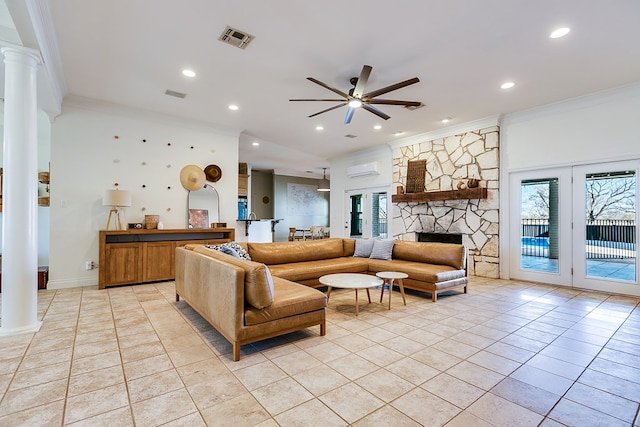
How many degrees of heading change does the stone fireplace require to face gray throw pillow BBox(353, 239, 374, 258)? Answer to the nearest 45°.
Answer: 0° — it already faces it

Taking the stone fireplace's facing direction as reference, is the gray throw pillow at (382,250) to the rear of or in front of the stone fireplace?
in front

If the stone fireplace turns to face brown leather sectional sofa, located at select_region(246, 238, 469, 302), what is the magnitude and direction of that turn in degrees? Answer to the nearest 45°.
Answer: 0° — it already faces it

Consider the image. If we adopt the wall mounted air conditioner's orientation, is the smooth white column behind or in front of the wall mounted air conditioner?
in front

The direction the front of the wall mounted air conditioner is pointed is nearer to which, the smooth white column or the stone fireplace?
the smooth white column

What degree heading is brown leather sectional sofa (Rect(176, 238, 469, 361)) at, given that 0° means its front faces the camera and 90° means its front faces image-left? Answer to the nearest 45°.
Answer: approximately 315°

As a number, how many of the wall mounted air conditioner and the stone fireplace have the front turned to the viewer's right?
0

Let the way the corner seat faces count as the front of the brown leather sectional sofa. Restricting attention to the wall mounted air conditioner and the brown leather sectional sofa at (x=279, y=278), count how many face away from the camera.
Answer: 0

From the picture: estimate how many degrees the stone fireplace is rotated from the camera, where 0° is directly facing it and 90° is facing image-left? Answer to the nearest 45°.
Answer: approximately 45°
